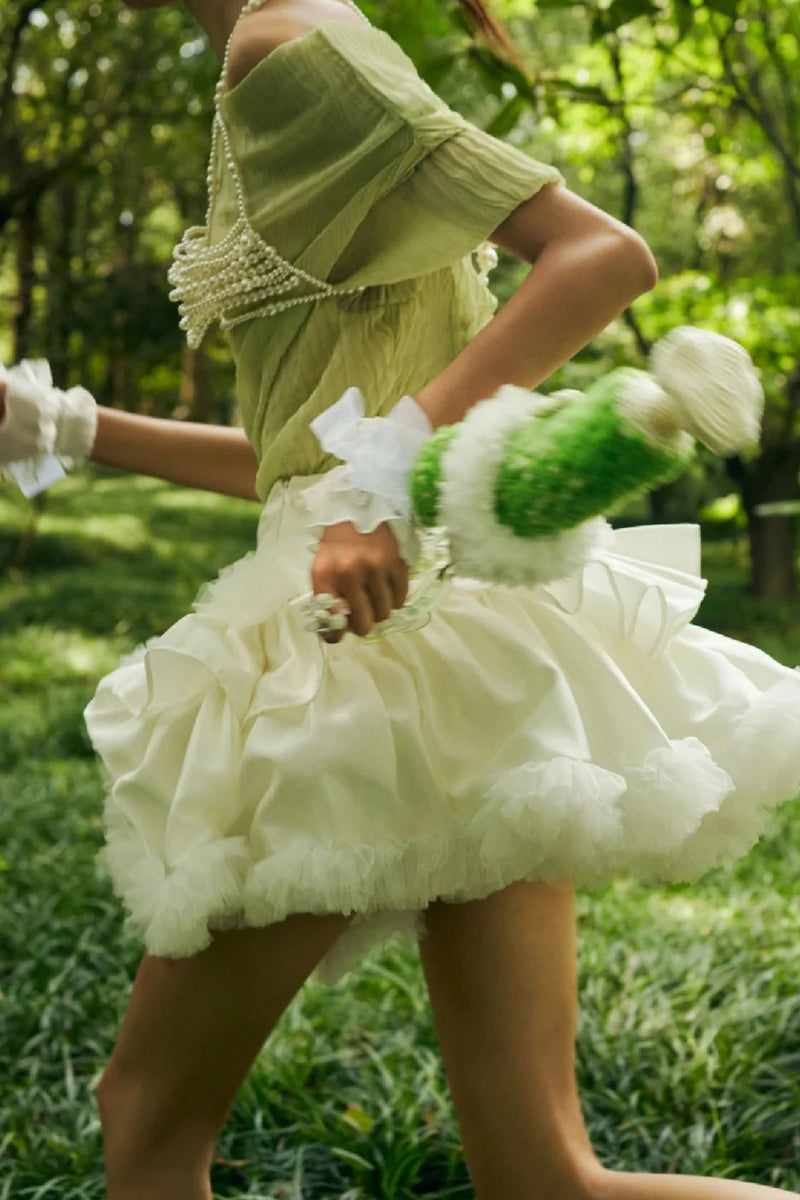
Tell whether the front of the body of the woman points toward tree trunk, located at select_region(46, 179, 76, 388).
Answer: no

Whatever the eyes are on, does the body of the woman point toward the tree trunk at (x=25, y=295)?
no
